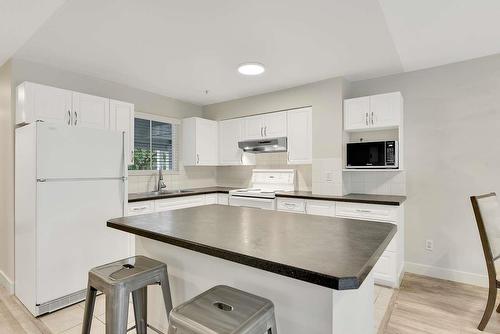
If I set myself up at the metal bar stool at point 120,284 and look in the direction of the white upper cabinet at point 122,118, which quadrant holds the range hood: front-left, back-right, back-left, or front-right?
front-right

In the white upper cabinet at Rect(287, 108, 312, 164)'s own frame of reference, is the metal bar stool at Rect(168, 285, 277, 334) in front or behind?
in front

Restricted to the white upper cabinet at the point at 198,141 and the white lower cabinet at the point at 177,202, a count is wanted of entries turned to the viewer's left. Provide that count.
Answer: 0

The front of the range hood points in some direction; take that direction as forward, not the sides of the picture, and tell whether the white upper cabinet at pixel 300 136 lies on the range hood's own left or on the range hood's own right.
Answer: on the range hood's own left

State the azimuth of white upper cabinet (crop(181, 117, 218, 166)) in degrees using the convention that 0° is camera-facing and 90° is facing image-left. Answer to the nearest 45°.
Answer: approximately 315°

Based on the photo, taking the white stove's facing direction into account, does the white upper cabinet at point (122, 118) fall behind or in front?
in front

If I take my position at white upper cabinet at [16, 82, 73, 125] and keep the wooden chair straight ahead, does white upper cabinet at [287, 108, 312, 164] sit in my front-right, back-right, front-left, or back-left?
front-left

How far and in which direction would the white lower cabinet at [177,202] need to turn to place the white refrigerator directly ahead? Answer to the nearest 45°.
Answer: approximately 90° to its right

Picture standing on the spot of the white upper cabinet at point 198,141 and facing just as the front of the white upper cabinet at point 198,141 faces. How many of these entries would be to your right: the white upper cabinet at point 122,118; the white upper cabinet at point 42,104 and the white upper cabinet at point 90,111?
3

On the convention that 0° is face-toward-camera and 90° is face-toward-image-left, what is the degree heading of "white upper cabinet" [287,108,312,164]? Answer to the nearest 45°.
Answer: approximately 45°

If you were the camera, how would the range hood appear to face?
facing the viewer and to the left of the viewer

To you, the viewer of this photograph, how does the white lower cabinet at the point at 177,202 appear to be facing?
facing the viewer and to the right of the viewer

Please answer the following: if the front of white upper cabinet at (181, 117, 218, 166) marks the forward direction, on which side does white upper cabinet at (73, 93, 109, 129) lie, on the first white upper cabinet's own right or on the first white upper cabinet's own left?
on the first white upper cabinet's own right
